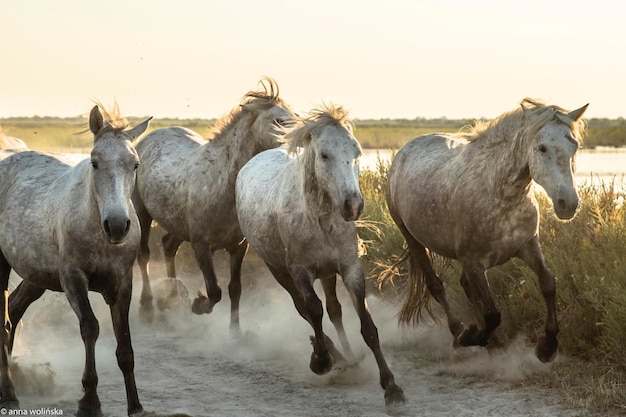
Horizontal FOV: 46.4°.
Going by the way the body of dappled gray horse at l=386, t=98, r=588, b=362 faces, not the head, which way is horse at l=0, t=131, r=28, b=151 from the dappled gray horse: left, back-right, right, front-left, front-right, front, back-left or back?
back-right

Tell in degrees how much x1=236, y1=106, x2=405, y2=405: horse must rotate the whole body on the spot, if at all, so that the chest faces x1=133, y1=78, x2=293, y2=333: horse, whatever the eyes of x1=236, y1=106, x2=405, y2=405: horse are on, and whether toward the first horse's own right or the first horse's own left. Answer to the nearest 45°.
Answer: approximately 180°

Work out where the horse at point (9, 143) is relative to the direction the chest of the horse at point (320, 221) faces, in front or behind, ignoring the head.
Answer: behind

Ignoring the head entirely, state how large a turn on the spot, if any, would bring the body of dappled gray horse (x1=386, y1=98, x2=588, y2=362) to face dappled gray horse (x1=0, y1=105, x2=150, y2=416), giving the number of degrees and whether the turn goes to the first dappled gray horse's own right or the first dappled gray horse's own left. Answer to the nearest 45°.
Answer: approximately 90° to the first dappled gray horse's own right

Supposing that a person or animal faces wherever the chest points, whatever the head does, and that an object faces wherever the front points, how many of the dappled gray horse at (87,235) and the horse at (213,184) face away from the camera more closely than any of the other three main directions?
0

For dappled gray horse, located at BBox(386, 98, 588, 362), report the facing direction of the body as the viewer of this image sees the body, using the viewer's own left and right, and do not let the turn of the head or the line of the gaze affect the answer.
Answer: facing the viewer and to the right of the viewer

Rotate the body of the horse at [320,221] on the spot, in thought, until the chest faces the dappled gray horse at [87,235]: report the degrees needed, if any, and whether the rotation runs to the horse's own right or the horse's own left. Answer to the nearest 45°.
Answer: approximately 90° to the horse's own right

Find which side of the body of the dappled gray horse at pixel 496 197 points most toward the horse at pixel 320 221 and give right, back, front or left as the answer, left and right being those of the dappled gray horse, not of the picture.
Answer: right

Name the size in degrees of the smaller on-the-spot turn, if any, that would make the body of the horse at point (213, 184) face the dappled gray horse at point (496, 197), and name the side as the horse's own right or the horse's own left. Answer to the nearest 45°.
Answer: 0° — it already faces it
